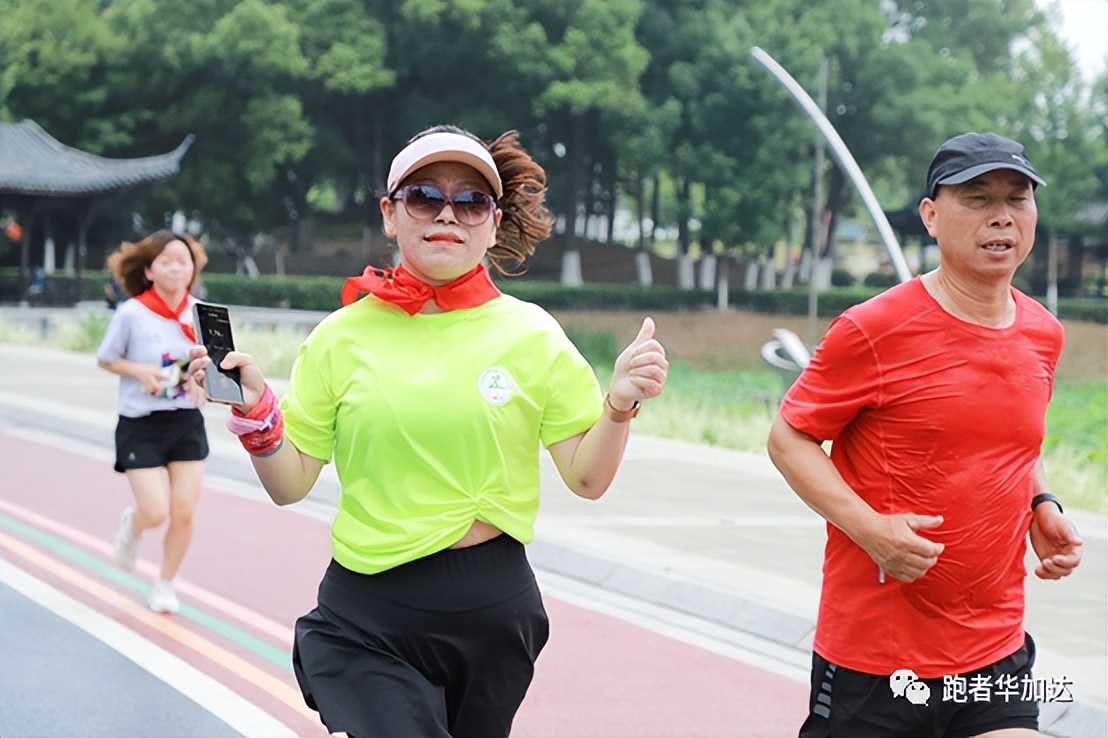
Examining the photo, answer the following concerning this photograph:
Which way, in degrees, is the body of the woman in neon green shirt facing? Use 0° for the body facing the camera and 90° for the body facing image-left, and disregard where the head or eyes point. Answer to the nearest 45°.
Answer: approximately 0°

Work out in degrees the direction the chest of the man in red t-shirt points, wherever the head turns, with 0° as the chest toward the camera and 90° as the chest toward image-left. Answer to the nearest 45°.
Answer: approximately 315°

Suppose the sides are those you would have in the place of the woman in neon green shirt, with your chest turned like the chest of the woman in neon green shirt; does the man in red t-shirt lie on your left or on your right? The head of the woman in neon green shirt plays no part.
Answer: on your left

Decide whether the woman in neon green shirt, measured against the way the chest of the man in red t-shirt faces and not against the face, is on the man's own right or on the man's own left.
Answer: on the man's own right
